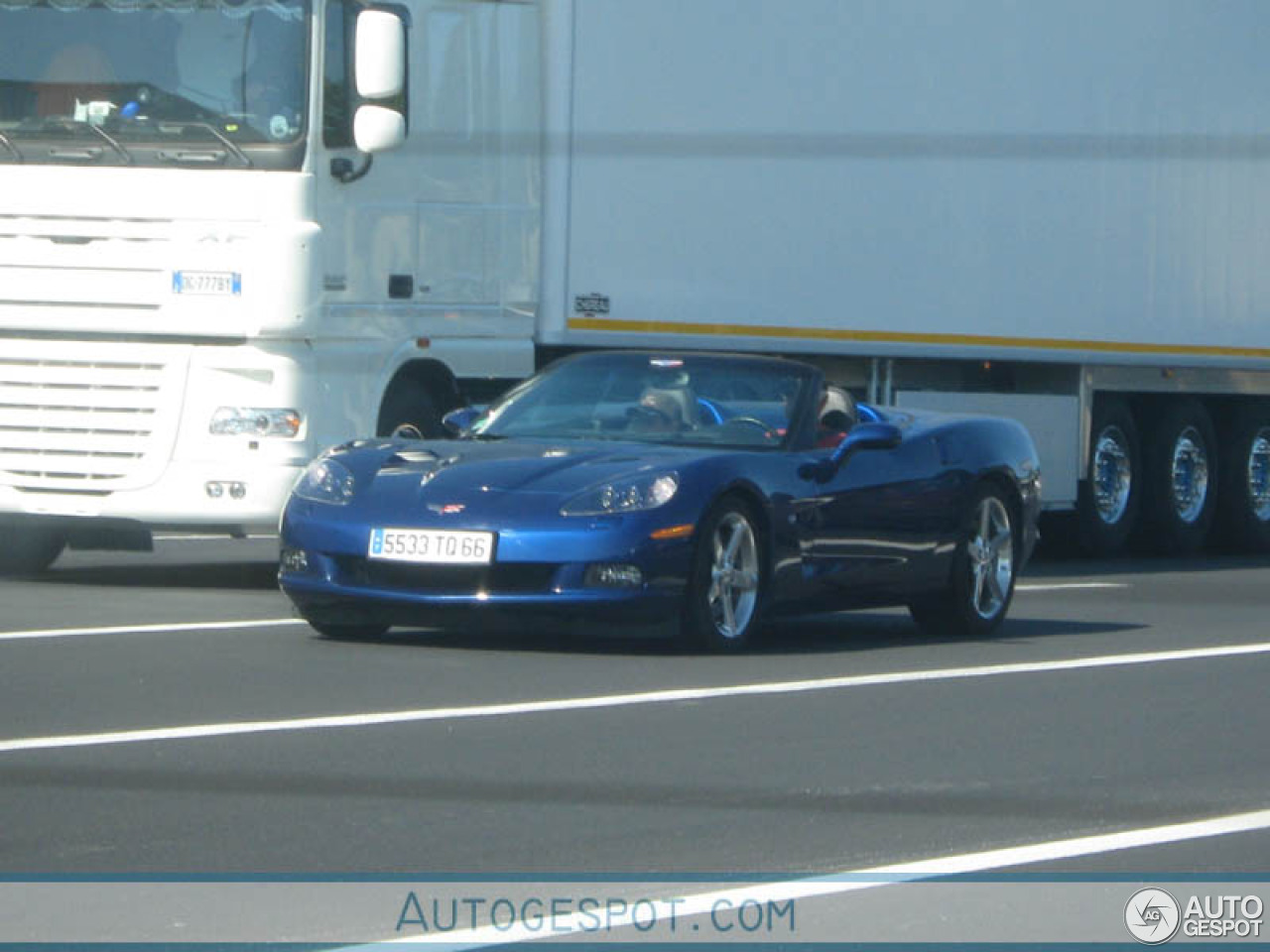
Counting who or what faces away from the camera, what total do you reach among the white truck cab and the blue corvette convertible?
0

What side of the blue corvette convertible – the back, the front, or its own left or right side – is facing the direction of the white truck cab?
right

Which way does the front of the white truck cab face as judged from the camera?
facing the viewer and to the left of the viewer

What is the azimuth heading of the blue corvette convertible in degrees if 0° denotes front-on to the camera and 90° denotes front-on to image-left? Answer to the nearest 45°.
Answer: approximately 45°

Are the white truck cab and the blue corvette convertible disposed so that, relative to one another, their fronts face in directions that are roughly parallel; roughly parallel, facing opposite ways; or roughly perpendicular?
roughly parallel

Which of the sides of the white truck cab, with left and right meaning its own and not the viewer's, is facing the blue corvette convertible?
left
